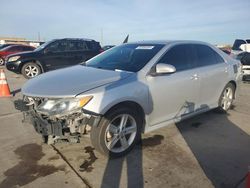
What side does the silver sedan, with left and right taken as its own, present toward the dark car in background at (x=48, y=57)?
right
